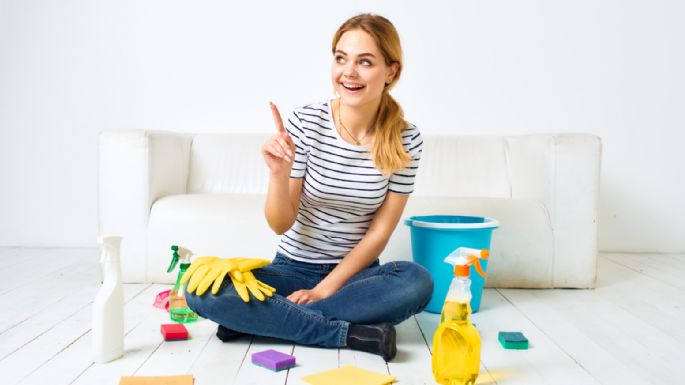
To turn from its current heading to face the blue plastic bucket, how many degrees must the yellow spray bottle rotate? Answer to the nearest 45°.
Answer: approximately 90° to its left

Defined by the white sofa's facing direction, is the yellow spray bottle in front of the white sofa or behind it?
in front

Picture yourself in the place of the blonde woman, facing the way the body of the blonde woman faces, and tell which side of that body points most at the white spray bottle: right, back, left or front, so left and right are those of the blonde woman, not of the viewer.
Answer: right

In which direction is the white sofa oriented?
toward the camera

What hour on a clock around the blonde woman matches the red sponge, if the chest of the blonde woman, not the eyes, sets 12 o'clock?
The red sponge is roughly at 3 o'clock from the blonde woman.

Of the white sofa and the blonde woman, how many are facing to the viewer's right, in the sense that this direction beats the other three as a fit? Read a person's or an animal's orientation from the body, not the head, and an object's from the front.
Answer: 0

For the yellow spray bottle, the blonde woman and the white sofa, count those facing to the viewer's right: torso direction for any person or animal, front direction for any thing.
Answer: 1

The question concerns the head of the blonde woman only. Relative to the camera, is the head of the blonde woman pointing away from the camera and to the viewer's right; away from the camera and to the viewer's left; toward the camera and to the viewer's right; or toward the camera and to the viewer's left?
toward the camera and to the viewer's left

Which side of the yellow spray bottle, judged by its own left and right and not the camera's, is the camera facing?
right
